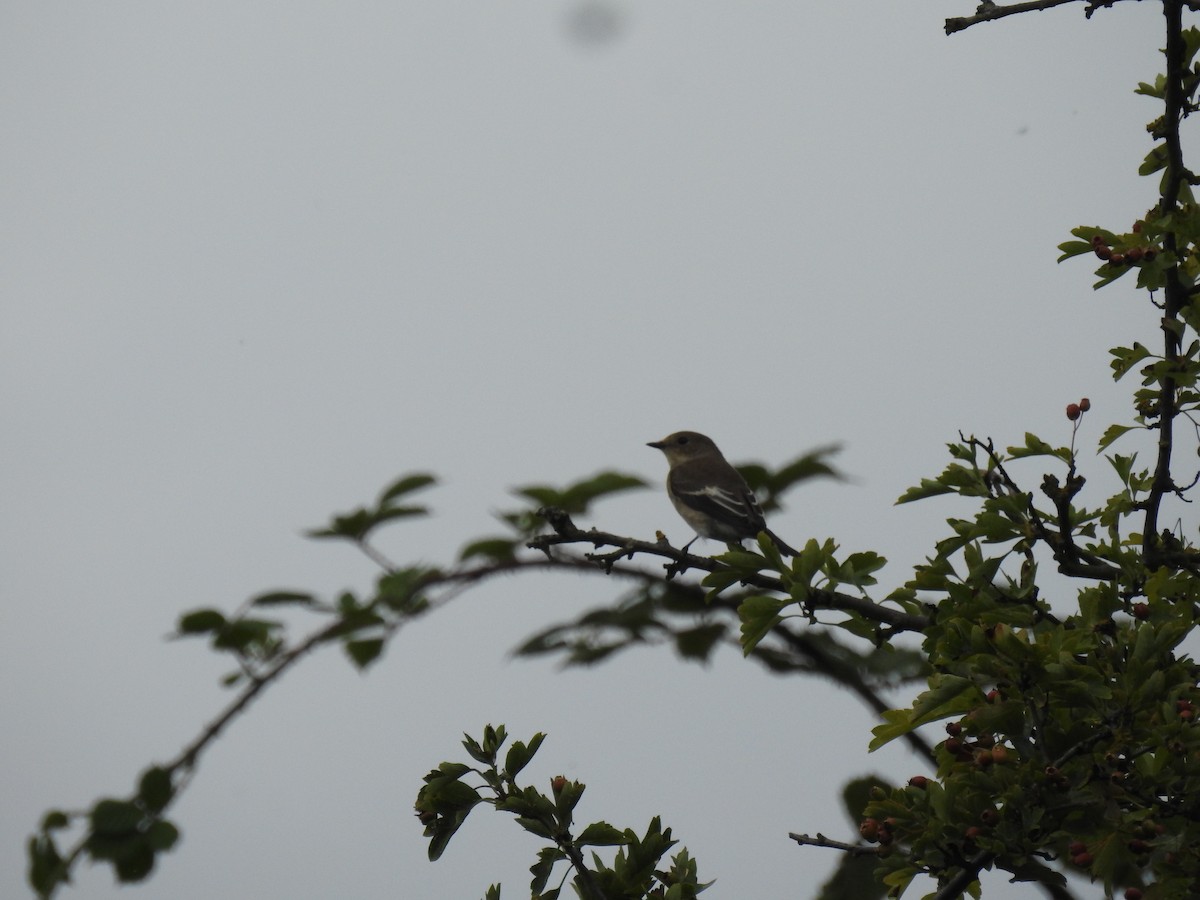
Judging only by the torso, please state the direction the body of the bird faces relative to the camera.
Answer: to the viewer's left
